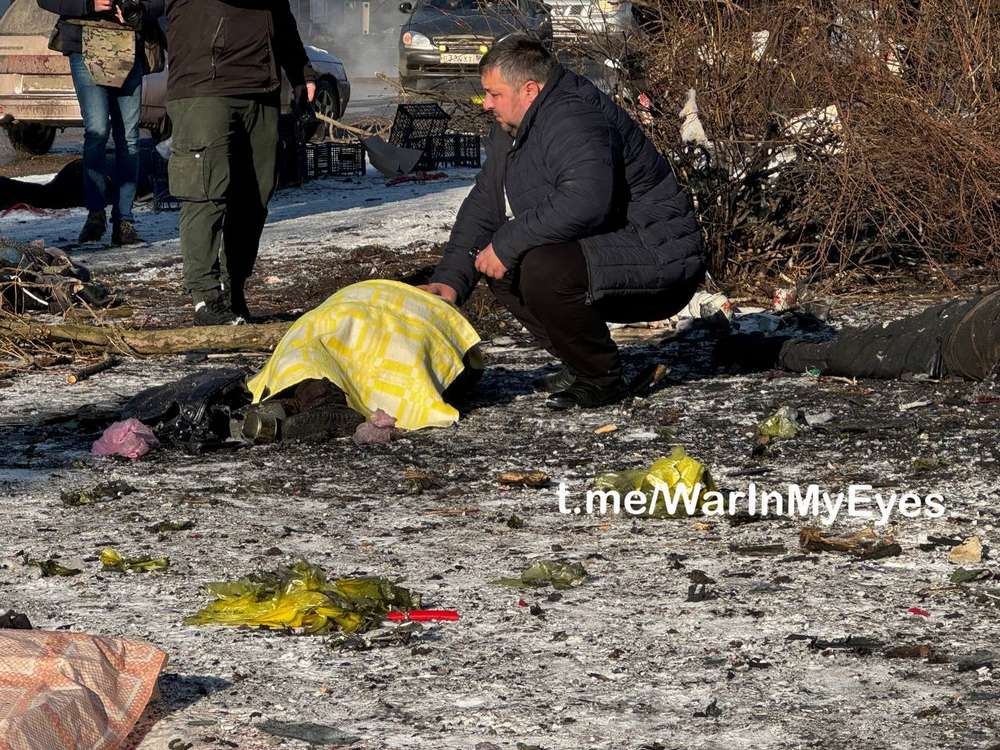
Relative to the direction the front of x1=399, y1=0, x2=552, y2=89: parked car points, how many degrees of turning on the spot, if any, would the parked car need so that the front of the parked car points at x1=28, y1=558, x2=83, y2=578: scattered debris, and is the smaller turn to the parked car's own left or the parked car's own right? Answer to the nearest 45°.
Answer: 0° — it already faces it

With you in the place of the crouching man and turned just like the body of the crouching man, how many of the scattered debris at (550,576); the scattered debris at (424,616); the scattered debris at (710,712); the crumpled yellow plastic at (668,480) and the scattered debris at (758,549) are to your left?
5

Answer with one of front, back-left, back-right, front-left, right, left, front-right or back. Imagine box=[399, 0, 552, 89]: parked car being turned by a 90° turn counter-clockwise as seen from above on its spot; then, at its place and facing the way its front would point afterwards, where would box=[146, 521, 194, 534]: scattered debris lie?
right

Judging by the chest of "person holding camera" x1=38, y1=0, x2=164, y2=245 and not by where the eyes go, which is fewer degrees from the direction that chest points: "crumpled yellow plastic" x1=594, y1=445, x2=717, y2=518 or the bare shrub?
the crumpled yellow plastic

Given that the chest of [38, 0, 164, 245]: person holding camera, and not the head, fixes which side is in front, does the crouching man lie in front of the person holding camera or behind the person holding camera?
in front

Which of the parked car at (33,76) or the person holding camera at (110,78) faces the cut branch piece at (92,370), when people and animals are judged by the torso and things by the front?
the person holding camera

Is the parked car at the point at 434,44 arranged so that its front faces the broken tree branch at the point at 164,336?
yes

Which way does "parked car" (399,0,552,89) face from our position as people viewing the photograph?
facing the viewer

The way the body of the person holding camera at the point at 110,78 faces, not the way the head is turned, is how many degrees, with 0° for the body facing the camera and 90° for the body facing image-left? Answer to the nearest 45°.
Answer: approximately 0°

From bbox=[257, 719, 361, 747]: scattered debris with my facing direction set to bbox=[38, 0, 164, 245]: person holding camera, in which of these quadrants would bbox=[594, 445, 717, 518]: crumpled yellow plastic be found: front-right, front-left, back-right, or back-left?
front-right

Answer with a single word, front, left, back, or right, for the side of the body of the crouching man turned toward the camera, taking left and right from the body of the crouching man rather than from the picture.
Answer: left

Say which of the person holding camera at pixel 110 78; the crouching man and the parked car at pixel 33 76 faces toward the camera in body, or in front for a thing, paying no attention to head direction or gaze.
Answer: the person holding camera

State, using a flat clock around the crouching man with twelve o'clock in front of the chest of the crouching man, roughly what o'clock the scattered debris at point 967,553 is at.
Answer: The scattered debris is roughly at 8 o'clock from the crouching man.

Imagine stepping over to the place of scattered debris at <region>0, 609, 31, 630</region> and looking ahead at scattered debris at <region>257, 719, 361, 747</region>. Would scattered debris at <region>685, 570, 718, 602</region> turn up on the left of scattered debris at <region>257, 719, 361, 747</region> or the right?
left

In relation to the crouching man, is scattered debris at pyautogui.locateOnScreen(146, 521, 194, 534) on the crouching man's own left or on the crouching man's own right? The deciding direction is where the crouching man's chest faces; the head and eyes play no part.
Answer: on the crouching man's own left

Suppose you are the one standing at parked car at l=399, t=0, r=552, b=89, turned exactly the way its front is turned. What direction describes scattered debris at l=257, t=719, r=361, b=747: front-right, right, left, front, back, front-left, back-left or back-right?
front
